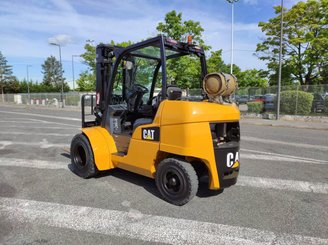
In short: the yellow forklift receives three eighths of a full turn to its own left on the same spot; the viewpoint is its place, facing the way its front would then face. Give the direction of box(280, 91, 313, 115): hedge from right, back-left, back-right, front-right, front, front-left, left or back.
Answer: back-left

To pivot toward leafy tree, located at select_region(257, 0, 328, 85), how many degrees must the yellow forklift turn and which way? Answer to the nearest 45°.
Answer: approximately 90° to its right

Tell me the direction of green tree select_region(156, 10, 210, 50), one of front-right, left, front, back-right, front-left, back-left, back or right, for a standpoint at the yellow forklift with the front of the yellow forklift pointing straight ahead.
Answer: front-right

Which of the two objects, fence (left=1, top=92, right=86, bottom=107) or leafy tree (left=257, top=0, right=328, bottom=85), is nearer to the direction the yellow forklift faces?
the fence

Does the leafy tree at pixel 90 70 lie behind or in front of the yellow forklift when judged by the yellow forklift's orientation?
in front

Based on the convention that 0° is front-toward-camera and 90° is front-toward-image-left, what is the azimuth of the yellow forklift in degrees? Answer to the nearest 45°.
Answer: approximately 135°

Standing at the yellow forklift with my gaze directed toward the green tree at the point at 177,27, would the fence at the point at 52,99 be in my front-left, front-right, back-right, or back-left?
front-left

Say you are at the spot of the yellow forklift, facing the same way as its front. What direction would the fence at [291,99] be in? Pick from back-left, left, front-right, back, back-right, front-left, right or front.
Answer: right

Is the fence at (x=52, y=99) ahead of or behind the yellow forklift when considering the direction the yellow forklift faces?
ahead

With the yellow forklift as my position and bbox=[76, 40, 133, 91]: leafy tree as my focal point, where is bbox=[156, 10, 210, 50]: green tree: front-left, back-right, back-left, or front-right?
front-right
